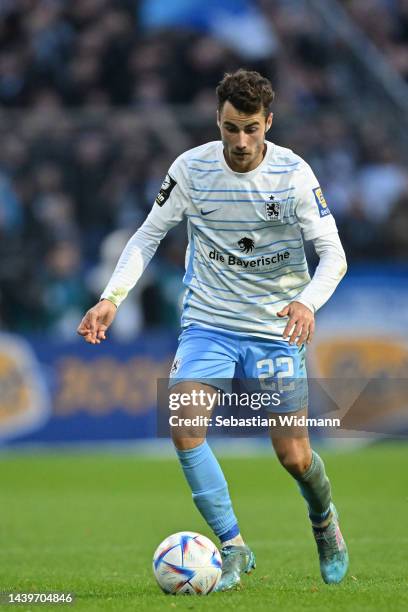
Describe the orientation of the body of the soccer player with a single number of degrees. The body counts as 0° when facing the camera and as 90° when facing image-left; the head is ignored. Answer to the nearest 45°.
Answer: approximately 0°
